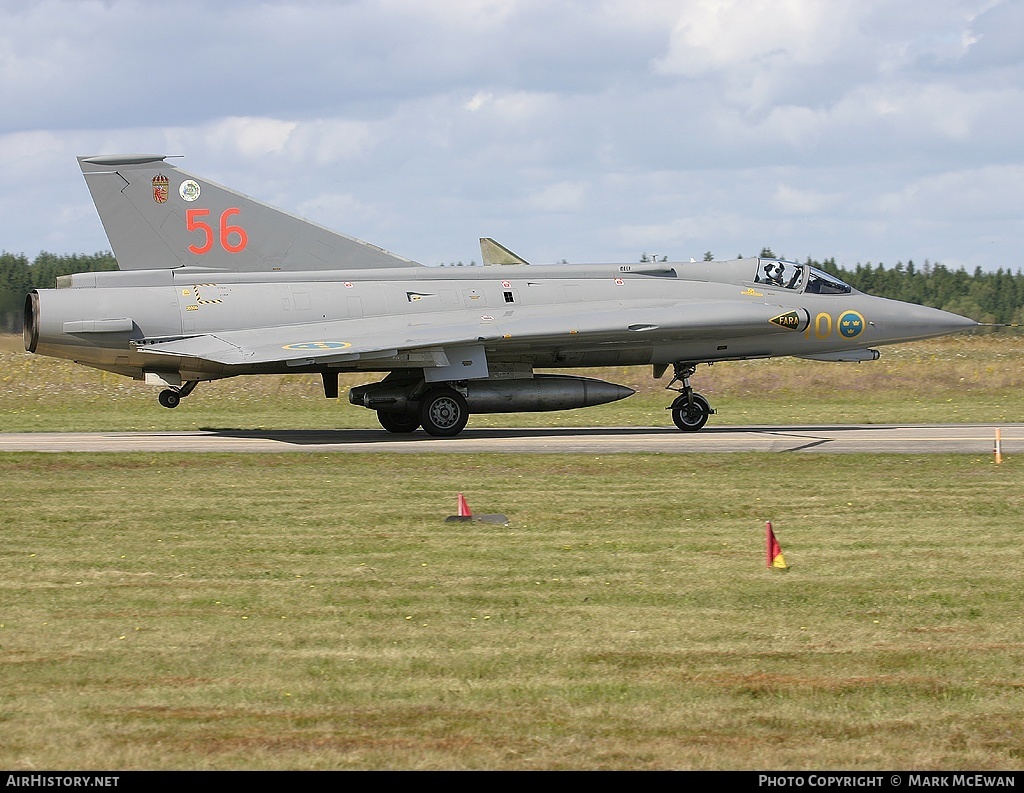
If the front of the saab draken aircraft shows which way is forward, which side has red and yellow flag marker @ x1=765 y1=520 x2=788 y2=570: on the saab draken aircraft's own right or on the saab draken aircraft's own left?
on the saab draken aircraft's own right

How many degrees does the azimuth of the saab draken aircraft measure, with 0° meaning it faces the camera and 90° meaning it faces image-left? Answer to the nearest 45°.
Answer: approximately 270°
